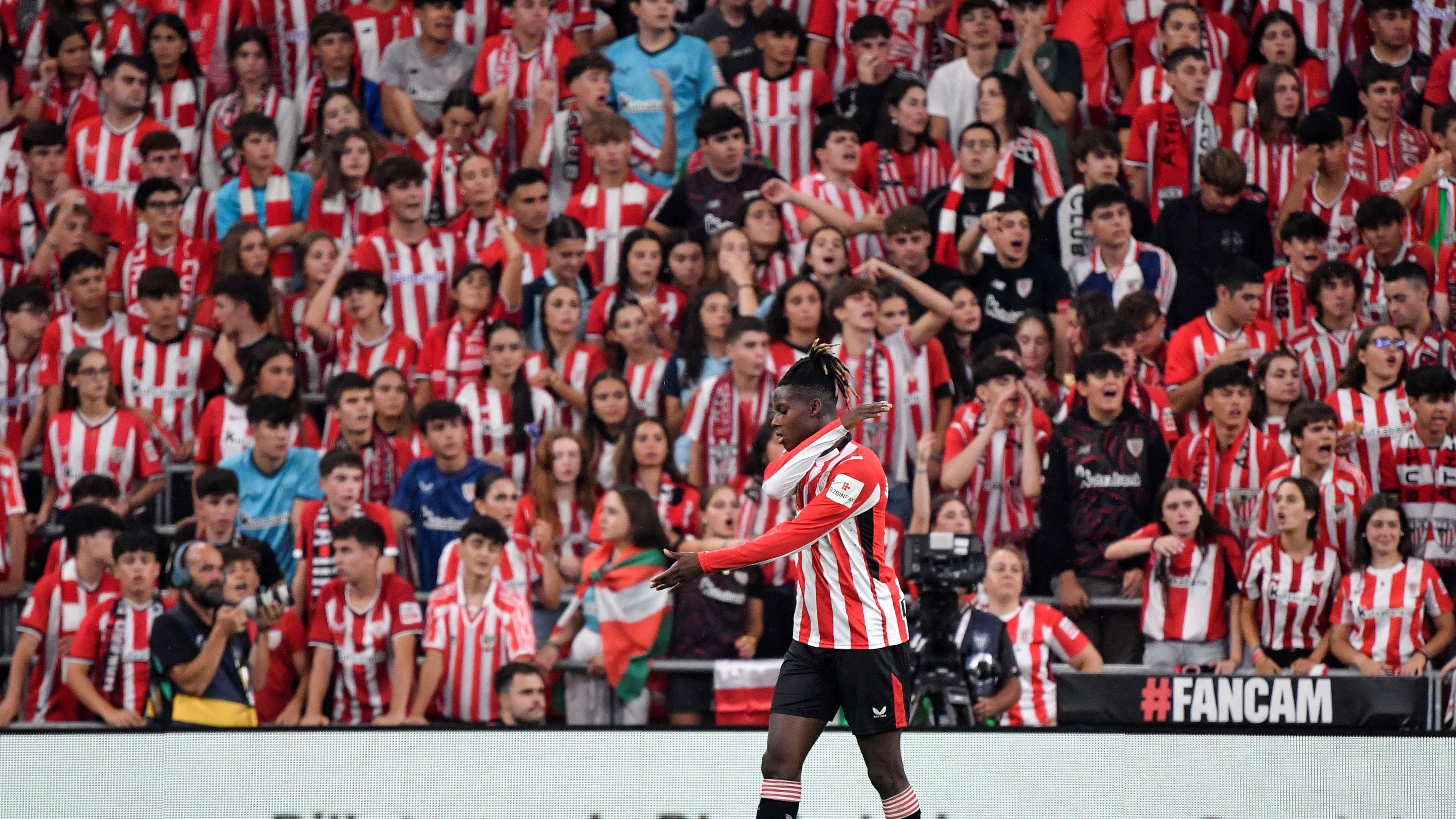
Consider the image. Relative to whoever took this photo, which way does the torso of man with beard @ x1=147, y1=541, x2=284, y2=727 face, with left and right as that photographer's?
facing the viewer and to the right of the viewer

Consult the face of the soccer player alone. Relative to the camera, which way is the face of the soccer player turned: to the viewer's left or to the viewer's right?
to the viewer's left

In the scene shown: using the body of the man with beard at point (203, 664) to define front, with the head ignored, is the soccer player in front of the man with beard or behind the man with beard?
in front
